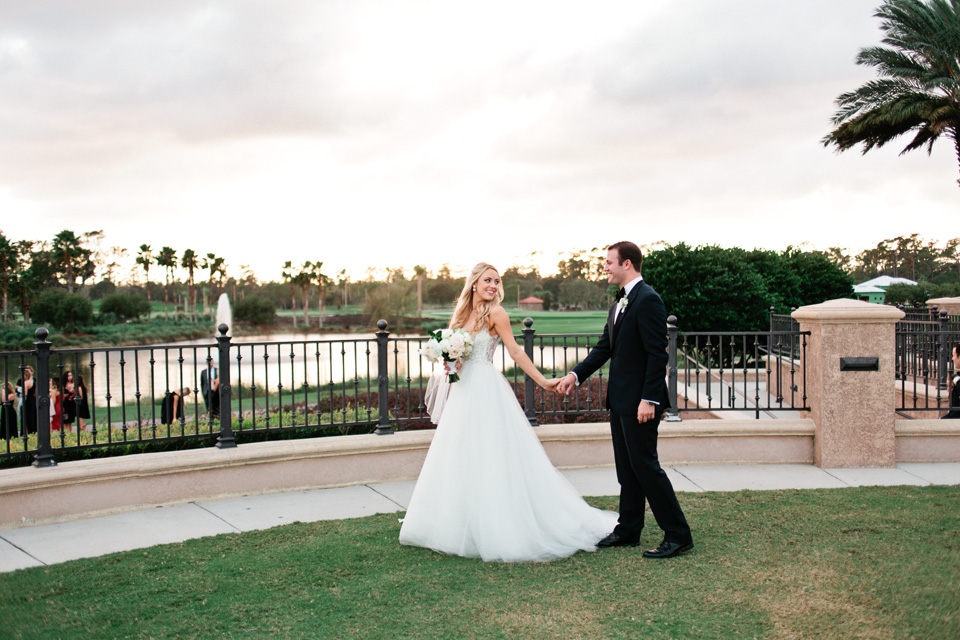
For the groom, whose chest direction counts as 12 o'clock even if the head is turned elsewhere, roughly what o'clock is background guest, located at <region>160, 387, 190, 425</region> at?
The background guest is roughly at 1 o'clock from the groom.

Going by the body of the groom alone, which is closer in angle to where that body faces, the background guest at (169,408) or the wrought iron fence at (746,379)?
the background guest

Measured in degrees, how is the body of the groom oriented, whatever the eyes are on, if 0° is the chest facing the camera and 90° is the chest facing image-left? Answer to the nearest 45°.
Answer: approximately 90°

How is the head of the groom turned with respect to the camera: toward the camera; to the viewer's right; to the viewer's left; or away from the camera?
to the viewer's left

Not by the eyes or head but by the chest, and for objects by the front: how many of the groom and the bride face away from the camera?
0

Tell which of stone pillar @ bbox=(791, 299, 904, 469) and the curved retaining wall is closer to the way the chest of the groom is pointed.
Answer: the curved retaining wall

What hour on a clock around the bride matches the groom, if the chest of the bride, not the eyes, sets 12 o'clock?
The groom is roughly at 8 o'clock from the bride.

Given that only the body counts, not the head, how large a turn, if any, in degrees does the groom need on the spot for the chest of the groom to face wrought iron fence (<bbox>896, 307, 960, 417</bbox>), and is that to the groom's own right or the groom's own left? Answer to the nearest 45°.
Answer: approximately 135° to the groom's own right

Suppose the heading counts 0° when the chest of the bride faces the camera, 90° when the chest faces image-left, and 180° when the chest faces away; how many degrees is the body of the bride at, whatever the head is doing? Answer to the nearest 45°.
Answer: approximately 45°

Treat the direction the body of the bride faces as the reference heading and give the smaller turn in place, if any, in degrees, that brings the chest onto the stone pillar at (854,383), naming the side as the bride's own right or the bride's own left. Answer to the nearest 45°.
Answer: approximately 180°
